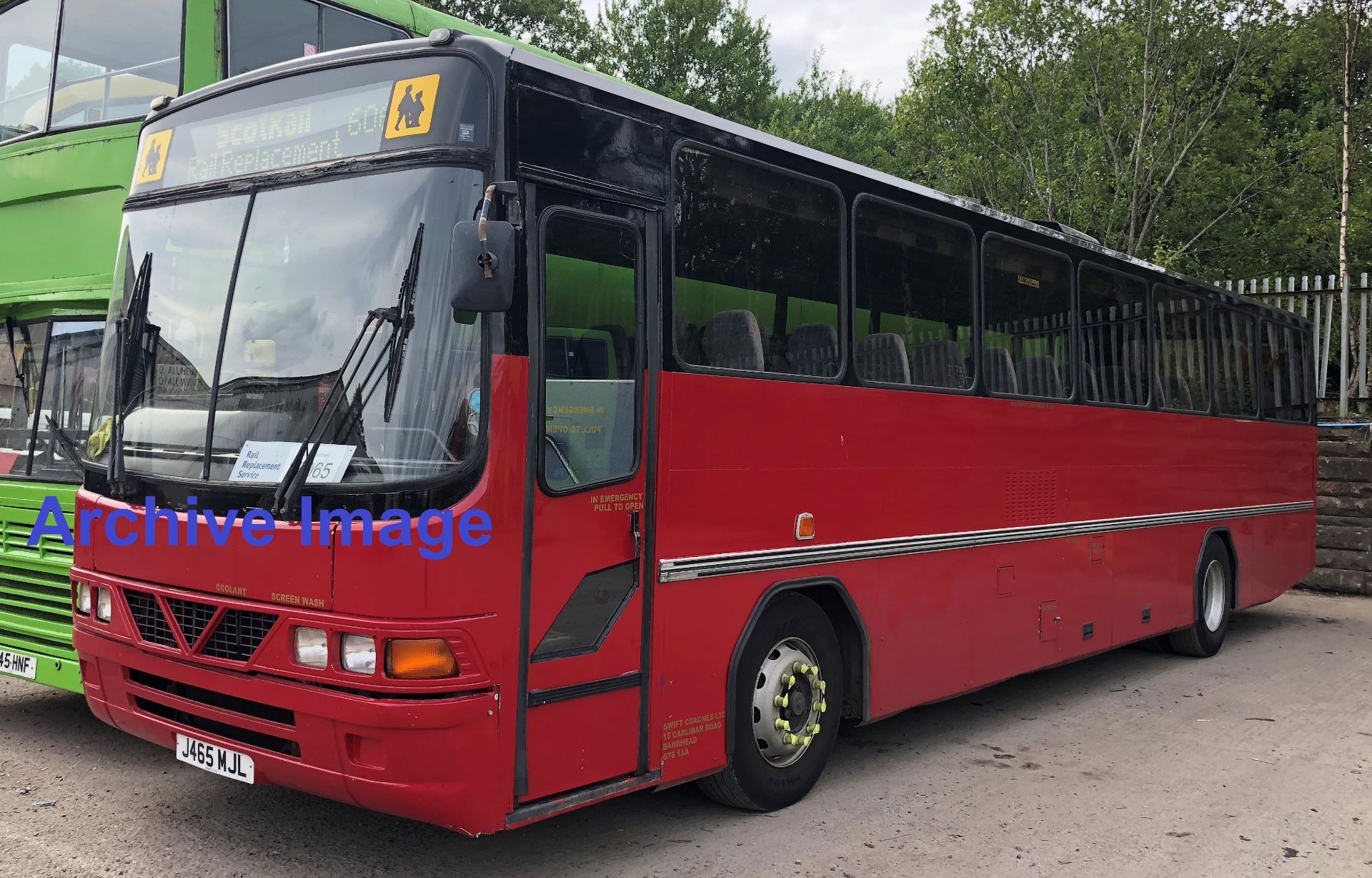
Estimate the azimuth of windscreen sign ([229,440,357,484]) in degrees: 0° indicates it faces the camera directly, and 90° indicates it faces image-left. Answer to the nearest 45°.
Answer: approximately 45°

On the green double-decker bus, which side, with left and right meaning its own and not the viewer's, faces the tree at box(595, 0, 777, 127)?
back

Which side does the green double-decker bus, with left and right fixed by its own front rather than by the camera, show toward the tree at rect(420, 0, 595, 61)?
back

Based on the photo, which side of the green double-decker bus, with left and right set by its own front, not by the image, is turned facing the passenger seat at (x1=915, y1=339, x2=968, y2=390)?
left

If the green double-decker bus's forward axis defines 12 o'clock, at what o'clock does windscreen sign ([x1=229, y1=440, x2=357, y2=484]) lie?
The windscreen sign is roughly at 10 o'clock from the green double-decker bus.

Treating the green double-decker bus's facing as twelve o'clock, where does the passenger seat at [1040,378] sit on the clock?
The passenger seat is roughly at 8 o'clock from the green double-decker bus.

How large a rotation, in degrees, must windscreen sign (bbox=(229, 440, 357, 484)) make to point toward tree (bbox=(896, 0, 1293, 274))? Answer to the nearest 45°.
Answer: approximately 180°

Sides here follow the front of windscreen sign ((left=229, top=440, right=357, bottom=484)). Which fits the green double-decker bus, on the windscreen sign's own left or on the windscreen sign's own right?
on the windscreen sign's own right

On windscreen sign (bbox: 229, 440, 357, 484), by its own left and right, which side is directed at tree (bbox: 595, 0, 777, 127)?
back

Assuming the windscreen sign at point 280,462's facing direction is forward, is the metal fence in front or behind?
behind

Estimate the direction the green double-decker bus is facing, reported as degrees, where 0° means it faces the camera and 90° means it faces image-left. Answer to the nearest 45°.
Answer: approximately 45°
